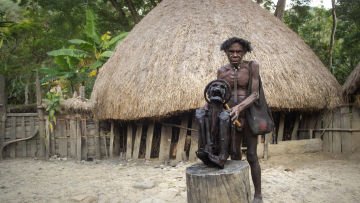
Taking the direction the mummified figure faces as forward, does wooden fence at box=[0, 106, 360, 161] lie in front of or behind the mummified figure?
behind

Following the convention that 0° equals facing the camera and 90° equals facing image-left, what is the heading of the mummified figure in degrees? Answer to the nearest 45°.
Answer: approximately 0°

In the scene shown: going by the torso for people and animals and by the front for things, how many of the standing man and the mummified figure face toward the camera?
2

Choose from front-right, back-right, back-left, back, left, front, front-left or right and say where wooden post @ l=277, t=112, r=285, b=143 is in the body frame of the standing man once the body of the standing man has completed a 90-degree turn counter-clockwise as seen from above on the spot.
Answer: left

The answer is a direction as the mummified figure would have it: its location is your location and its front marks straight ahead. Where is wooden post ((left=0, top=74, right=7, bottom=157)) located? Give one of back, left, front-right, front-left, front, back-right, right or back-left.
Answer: back-right

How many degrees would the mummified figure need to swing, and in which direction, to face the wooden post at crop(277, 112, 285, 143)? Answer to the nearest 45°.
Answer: approximately 180°

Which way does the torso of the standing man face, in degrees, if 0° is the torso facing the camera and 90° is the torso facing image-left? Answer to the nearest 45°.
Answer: approximately 0°
